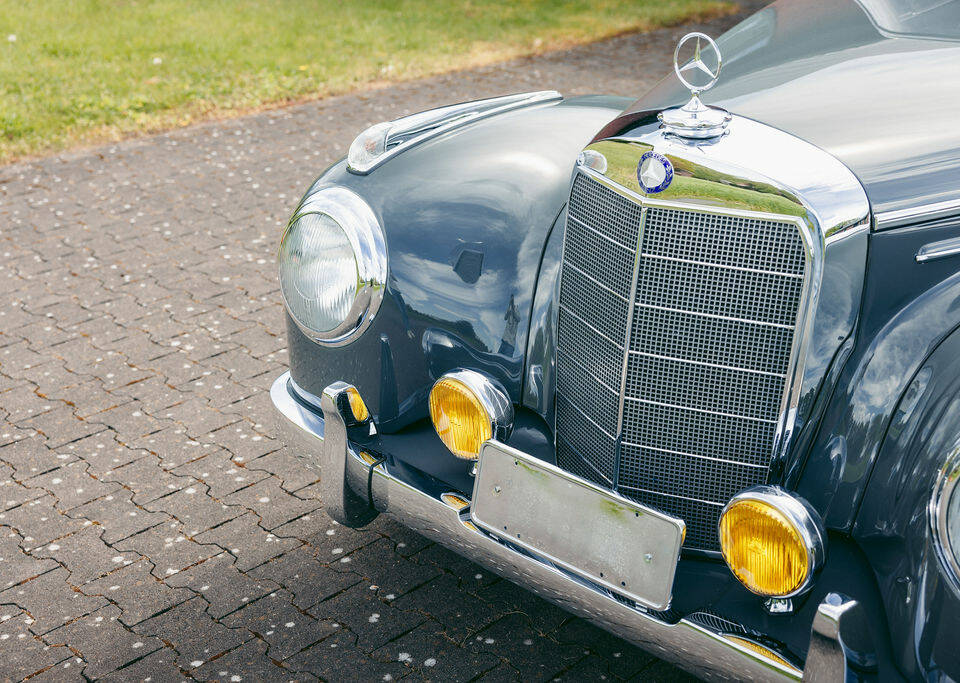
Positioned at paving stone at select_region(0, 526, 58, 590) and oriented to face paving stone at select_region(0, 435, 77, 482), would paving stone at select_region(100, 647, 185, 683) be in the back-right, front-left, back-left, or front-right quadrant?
back-right

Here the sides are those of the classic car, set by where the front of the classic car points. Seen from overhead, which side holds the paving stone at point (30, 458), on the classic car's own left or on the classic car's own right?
on the classic car's own right

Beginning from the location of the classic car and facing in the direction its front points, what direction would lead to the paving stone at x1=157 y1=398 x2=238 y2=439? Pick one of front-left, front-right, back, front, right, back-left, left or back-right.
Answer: right

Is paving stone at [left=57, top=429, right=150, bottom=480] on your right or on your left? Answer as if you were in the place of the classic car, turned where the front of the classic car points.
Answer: on your right

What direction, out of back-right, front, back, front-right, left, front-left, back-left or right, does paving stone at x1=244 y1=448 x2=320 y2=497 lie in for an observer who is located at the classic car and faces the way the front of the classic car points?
right

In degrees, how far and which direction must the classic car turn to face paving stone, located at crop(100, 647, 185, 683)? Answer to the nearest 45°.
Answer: approximately 45° to its right

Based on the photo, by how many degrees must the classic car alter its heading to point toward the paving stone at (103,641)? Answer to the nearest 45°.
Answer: approximately 45° to its right

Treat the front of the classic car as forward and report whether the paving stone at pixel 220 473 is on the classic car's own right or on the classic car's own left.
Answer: on the classic car's own right

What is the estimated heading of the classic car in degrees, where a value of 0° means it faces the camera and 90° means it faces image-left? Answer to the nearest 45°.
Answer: approximately 45°

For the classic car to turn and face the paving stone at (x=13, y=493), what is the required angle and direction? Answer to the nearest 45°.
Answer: approximately 45° to its right

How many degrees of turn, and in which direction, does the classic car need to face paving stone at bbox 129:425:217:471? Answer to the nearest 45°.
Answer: approximately 90° to its right
